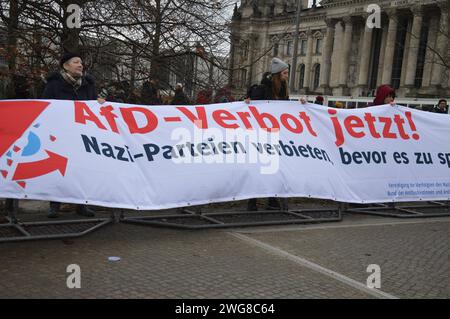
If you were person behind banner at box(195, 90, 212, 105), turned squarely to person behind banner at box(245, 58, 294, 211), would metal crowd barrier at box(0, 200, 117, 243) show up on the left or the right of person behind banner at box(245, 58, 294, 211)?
right

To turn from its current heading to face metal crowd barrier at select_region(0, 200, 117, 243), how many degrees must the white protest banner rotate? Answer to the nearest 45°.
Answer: approximately 90° to its right

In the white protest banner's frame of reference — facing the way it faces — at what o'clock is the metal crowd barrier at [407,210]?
The metal crowd barrier is roughly at 8 o'clock from the white protest banner.

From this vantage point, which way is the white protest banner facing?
toward the camera

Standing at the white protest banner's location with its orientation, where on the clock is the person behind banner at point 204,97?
The person behind banner is roughly at 6 o'clock from the white protest banner.

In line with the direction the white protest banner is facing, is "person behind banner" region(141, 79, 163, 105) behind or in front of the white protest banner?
behind

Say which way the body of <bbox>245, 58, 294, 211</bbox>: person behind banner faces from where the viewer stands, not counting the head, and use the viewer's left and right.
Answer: facing the viewer and to the right of the viewer
